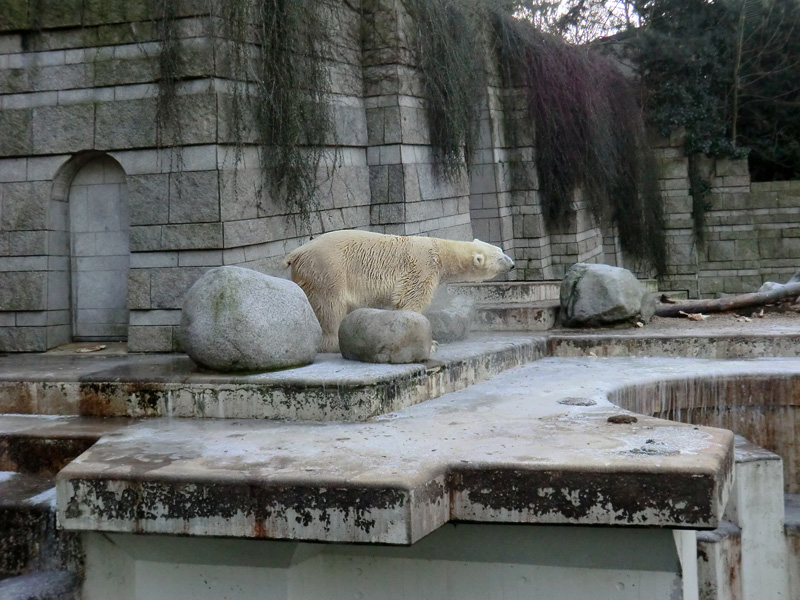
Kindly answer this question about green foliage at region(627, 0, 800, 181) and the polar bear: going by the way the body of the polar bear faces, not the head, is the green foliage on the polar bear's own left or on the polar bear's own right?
on the polar bear's own left

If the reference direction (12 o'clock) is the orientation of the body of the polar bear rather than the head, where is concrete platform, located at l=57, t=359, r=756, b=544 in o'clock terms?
The concrete platform is roughly at 3 o'clock from the polar bear.

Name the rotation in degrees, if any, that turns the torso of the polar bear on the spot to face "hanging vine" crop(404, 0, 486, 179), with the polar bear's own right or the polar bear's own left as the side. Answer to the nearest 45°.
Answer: approximately 90° to the polar bear's own left

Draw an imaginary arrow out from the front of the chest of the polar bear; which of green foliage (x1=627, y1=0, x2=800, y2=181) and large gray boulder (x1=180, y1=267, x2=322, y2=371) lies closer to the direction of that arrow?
the green foliage

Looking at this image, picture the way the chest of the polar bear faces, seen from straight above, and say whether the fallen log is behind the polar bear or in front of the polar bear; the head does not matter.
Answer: in front

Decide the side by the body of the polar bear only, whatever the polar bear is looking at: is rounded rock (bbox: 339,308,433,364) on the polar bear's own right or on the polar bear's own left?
on the polar bear's own right

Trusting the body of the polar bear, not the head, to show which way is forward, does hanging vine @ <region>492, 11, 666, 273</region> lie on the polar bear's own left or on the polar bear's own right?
on the polar bear's own left

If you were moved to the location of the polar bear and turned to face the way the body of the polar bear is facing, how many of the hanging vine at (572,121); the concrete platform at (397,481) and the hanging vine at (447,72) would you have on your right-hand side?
1

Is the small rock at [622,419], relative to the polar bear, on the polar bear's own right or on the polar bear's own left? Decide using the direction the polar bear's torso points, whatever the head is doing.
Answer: on the polar bear's own right

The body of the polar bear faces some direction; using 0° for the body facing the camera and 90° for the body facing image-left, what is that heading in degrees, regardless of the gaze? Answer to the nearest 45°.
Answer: approximately 270°

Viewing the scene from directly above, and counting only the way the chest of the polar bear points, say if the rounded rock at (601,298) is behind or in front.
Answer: in front
